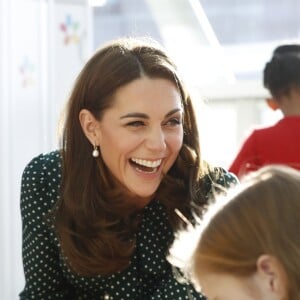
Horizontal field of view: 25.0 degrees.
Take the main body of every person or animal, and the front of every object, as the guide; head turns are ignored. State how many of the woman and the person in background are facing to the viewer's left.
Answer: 0

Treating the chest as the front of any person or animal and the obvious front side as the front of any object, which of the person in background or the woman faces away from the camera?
the person in background

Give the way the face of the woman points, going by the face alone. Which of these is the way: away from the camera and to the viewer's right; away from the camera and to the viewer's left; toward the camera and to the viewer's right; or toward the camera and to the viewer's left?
toward the camera and to the viewer's right

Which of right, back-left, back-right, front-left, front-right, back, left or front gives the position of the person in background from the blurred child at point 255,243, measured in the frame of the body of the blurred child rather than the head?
right

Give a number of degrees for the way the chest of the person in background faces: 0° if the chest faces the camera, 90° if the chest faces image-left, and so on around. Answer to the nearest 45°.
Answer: approximately 180°
